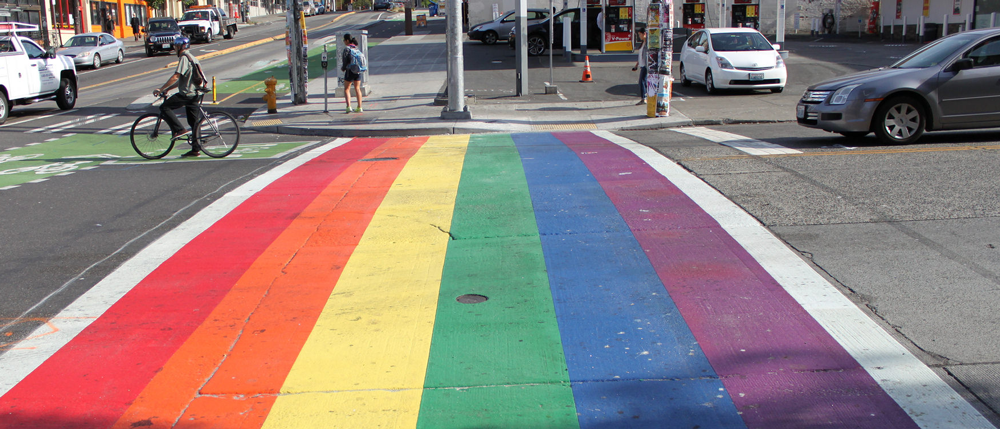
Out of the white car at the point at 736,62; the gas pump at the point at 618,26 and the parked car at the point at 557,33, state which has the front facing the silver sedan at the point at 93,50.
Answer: the parked car at the point at 557,33

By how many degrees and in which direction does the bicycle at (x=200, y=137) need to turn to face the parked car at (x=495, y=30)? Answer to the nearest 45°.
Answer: approximately 135° to its right

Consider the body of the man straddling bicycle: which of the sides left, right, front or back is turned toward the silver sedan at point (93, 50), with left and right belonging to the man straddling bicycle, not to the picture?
right

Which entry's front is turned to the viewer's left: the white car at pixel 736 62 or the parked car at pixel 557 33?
the parked car at pixel 557 33

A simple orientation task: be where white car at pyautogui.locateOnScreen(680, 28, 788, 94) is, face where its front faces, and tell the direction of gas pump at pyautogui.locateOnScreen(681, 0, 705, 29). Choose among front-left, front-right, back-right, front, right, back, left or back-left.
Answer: back-left

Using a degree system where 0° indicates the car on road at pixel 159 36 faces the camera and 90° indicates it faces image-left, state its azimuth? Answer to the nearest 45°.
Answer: approximately 0°

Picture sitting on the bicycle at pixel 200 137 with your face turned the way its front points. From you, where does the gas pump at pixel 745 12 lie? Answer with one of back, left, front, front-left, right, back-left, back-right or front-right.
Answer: back-right

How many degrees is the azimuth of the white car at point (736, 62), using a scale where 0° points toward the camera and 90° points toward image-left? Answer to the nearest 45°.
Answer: approximately 315°

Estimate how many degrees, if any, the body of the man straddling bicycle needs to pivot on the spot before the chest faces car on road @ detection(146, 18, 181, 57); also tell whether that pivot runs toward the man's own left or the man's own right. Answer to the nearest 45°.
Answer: approximately 90° to the man's own right

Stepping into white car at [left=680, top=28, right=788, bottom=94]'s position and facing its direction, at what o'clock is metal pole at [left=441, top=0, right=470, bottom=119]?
The metal pole is roughly at 3 o'clock from the white car.

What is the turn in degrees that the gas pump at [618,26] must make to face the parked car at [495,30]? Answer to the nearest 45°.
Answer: approximately 135° to its right

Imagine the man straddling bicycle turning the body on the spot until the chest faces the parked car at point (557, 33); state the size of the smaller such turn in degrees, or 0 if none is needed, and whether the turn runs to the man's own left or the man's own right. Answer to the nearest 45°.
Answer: approximately 135° to the man's own right

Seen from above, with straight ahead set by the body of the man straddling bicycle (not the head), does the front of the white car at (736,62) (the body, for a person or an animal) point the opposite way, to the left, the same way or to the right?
to the left

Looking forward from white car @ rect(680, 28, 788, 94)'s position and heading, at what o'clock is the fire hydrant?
The fire hydrant is roughly at 2 o'clock from the white car.

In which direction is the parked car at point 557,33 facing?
to the viewer's left

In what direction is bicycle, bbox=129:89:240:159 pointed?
to the viewer's left
